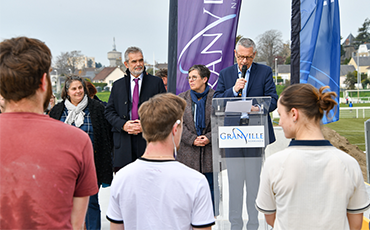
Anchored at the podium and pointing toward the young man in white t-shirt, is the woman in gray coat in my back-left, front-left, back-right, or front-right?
back-right

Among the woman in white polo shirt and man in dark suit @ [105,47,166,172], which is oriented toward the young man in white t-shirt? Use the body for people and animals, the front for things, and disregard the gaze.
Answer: the man in dark suit

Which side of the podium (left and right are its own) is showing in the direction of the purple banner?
back

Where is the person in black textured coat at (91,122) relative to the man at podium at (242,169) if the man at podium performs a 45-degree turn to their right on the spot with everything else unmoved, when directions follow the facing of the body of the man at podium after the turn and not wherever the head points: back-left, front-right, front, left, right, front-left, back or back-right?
front-right

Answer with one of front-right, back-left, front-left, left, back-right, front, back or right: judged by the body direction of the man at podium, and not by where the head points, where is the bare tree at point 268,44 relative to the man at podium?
back

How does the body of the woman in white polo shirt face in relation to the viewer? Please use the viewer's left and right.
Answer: facing away from the viewer

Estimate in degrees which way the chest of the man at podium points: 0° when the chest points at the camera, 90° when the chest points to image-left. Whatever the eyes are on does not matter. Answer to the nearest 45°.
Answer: approximately 0°

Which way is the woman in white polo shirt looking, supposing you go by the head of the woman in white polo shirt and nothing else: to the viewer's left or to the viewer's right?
to the viewer's left

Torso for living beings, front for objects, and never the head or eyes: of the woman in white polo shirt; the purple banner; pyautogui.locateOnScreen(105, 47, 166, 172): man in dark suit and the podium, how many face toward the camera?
3

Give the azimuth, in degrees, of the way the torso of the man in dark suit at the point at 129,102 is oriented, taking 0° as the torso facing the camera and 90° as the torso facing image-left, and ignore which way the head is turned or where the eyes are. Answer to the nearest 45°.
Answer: approximately 0°

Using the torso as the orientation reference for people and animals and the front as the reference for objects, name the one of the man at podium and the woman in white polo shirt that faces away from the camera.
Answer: the woman in white polo shirt
